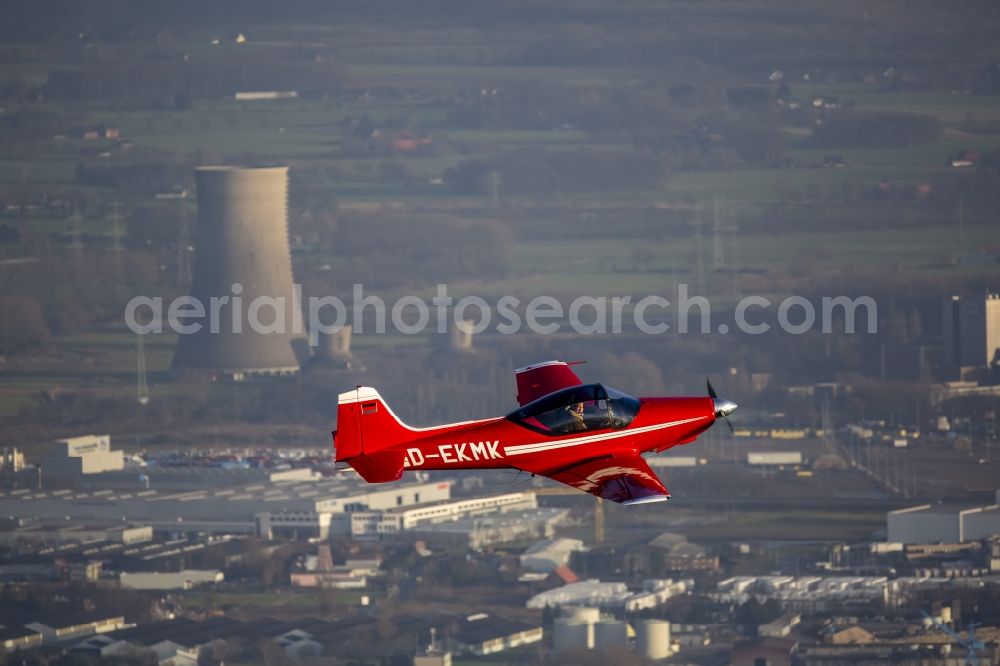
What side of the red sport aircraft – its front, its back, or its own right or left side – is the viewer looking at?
right
